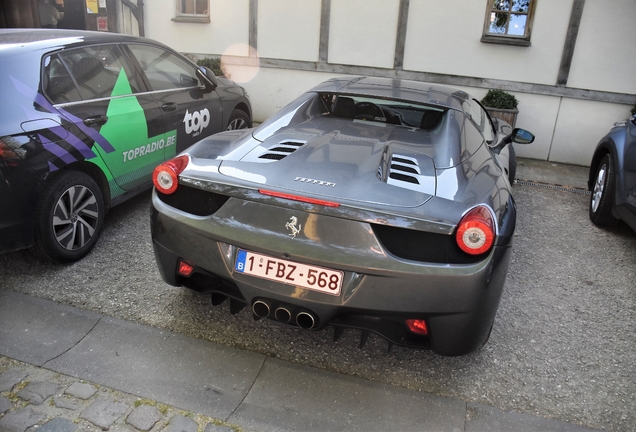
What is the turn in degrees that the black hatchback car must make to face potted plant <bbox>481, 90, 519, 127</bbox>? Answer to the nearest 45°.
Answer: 0° — it already faces it

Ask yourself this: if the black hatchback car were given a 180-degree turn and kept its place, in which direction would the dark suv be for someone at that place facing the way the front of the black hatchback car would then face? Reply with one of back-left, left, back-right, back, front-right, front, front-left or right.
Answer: back-left

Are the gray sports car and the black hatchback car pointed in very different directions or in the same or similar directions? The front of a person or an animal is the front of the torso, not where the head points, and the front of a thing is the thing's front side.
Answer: same or similar directions

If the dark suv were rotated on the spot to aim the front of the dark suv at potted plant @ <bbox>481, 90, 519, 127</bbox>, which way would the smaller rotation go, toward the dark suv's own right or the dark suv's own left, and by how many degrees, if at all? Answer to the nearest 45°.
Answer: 0° — it already faces it

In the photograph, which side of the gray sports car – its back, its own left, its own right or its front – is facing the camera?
back

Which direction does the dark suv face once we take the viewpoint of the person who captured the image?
facing away from the viewer and to the left of the viewer

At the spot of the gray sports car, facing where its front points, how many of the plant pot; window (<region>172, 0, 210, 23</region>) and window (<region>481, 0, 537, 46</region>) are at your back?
0

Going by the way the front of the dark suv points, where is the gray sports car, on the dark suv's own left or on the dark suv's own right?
on the dark suv's own left

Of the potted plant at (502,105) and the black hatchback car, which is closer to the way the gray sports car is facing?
the potted plant

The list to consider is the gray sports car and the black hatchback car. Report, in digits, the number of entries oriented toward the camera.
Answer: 0

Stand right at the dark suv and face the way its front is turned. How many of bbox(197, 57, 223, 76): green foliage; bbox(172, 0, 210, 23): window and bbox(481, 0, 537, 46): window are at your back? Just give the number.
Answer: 0

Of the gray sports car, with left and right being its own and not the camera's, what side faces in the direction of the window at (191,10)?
front

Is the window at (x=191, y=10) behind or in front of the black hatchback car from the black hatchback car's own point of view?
in front

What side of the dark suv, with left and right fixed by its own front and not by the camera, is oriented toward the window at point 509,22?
front

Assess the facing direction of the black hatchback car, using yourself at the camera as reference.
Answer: facing away from the viewer and to the right of the viewer

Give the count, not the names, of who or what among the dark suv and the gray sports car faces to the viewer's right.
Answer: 0
